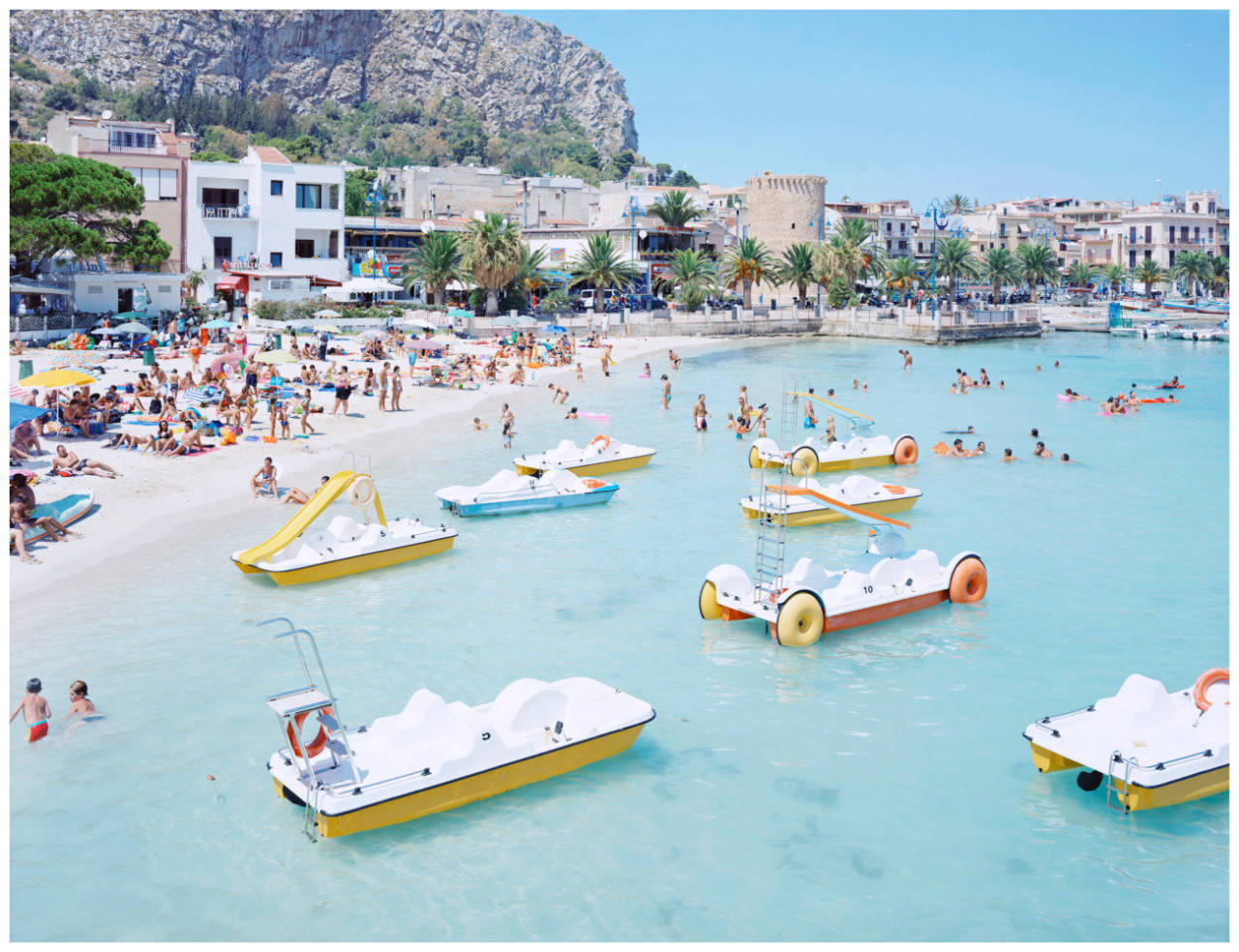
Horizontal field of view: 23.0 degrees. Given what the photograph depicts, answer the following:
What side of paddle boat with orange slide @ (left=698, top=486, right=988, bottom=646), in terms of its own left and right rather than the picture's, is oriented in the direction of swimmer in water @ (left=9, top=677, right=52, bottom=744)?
back

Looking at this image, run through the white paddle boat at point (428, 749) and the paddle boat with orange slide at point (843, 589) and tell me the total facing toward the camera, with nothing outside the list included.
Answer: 0

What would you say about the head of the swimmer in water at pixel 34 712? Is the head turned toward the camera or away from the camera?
away from the camera

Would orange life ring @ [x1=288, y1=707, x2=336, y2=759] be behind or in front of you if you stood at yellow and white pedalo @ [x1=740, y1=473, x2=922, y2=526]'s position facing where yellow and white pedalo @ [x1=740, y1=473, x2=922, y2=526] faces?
behind

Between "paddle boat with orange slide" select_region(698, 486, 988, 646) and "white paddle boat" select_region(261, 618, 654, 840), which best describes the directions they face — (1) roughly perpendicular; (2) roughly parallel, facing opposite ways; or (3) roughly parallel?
roughly parallel

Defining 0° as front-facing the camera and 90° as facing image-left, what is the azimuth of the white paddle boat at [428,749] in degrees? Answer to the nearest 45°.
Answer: approximately 225°
